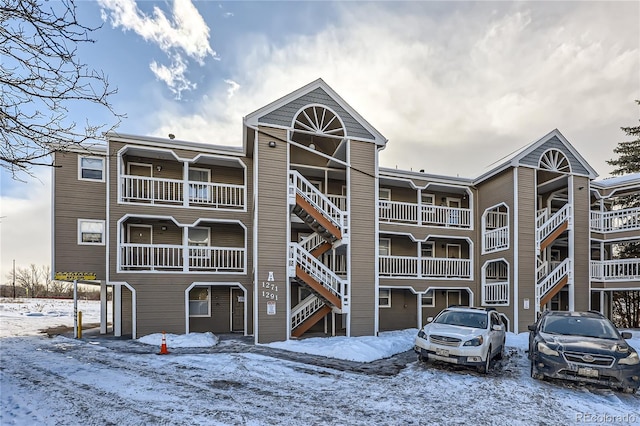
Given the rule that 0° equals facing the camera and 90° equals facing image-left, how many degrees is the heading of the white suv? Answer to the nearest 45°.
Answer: approximately 45°
